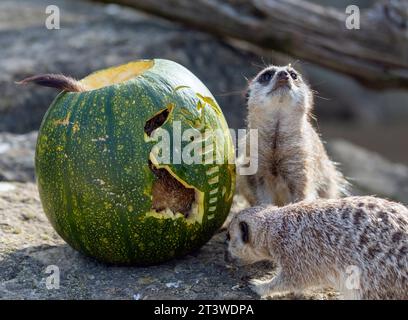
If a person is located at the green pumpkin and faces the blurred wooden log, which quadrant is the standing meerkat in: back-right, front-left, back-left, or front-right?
front-right

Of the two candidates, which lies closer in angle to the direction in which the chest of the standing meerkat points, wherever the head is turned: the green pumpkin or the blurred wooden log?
the green pumpkin

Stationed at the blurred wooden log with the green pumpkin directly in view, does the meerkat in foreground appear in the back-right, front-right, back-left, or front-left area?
front-left

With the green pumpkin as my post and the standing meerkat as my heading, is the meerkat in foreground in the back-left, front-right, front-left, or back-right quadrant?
front-right

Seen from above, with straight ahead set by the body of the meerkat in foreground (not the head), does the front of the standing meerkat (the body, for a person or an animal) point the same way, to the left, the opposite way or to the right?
to the left

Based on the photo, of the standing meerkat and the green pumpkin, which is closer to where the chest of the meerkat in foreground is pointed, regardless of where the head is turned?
the green pumpkin

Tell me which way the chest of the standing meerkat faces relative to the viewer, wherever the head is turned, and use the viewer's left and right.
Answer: facing the viewer

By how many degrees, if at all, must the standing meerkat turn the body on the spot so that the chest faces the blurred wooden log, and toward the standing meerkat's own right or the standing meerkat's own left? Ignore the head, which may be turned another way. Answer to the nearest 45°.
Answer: approximately 180°

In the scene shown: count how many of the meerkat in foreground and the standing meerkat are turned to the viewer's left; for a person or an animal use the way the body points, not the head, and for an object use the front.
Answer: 1

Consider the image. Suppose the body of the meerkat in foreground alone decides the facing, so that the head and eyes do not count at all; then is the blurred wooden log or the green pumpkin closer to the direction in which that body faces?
the green pumpkin

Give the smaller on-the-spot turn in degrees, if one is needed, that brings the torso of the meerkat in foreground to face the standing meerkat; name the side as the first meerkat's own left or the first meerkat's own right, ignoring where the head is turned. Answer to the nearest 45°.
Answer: approximately 90° to the first meerkat's own right

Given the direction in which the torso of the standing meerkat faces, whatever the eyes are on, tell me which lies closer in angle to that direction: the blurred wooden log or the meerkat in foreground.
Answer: the meerkat in foreground

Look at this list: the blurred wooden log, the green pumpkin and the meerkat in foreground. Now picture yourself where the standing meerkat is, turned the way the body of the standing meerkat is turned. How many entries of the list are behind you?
1

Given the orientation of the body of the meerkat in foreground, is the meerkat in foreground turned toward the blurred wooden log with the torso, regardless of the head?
no

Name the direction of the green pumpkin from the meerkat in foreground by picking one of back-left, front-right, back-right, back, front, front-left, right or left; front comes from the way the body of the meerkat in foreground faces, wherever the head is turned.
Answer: front

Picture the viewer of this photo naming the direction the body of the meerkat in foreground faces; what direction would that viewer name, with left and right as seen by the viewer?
facing to the left of the viewer

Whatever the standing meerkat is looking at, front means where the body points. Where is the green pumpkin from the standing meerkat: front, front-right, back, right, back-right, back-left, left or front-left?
front-right

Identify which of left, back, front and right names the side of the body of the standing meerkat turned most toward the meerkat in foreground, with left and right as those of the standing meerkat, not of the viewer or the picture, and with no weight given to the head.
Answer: front
